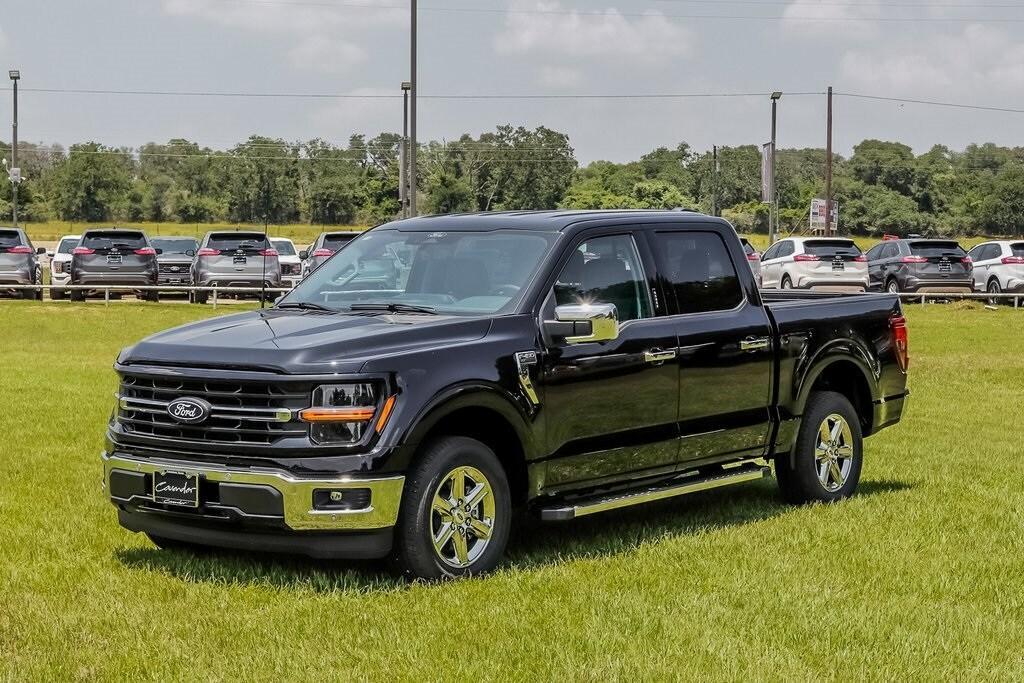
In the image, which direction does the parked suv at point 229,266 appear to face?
away from the camera

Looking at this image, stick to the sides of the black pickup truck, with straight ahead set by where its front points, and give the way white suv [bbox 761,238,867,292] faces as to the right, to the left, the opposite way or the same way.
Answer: to the right

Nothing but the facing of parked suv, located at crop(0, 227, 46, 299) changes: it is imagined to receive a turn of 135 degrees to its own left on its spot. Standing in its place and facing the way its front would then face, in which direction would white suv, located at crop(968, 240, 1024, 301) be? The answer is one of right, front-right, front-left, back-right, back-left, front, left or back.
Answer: back-left

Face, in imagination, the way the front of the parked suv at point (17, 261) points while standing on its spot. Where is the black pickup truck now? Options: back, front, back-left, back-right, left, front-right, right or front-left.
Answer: back

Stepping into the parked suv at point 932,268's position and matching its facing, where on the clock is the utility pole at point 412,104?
The utility pole is roughly at 10 o'clock from the parked suv.

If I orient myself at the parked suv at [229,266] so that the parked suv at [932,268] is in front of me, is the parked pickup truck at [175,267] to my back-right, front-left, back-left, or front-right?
back-left

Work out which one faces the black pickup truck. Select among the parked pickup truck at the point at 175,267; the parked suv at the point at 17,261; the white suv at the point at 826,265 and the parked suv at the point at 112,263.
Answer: the parked pickup truck at the point at 175,267

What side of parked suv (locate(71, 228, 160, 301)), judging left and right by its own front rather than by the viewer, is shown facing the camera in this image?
back

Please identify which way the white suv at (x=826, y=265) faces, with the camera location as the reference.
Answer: facing away from the viewer and to the left of the viewer

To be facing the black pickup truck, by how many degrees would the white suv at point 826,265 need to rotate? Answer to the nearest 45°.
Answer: approximately 135° to its left

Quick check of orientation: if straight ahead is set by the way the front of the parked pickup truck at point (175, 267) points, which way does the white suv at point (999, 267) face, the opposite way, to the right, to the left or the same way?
the opposite way

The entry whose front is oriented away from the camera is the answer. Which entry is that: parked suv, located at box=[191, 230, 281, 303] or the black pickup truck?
the parked suv

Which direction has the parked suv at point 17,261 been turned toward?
away from the camera

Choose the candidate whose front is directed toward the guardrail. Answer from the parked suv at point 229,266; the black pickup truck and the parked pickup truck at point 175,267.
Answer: the parked pickup truck at point 175,267
